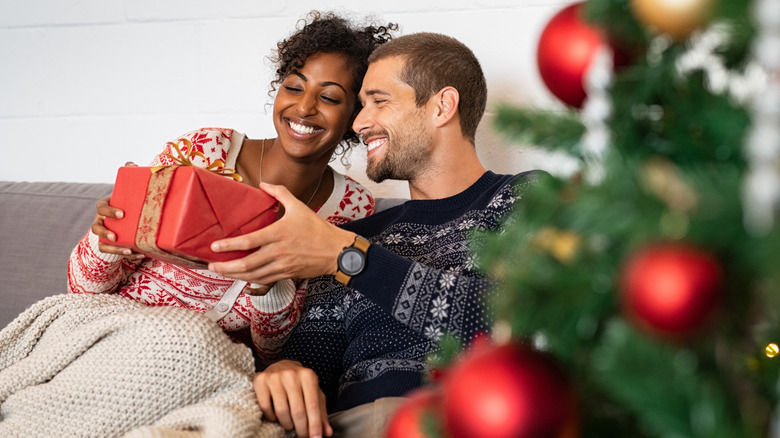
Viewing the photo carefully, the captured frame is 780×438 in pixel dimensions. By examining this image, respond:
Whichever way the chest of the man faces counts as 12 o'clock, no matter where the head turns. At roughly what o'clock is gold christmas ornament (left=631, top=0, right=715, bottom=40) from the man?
The gold christmas ornament is roughly at 10 o'clock from the man.

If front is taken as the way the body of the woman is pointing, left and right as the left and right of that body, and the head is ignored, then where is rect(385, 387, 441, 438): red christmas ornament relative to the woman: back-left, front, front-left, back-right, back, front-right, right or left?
front

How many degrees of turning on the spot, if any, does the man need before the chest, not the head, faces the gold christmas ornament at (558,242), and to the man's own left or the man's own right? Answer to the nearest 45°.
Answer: approximately 45° to the man's own left

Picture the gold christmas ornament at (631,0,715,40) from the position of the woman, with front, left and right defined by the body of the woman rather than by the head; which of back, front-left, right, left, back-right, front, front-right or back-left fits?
front

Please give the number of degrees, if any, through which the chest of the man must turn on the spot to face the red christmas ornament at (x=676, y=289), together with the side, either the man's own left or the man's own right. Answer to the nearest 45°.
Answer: approximately 45° to the man's own left

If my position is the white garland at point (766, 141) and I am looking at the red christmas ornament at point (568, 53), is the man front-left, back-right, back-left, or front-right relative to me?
front-right

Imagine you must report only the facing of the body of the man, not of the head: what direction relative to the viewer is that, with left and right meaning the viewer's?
facing the viewer and to the left of the viewer

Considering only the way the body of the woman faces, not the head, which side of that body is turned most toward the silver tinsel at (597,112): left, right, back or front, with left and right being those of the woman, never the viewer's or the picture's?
front

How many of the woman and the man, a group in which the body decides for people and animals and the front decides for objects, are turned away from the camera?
0

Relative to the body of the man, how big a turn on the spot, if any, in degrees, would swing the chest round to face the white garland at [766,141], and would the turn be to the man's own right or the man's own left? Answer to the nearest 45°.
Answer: approximately 45° to the man's own left

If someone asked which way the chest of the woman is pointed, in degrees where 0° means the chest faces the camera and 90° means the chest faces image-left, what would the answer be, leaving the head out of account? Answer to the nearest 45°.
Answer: approximately 0°

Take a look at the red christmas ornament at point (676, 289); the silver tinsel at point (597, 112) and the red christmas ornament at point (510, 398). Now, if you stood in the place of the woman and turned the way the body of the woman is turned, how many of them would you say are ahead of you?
3
